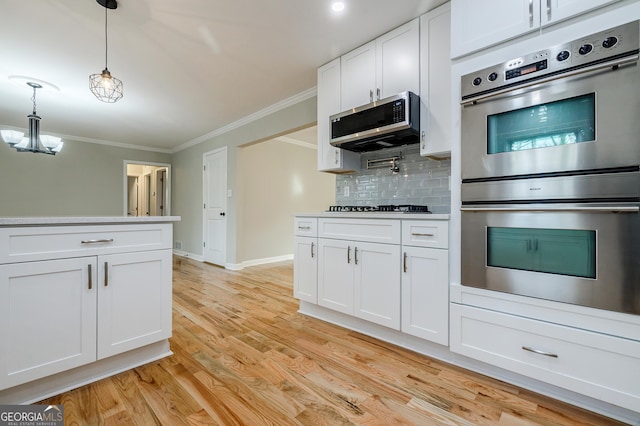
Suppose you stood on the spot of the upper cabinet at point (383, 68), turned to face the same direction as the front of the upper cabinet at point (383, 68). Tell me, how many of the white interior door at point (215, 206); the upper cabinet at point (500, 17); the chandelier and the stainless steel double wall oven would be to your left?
2

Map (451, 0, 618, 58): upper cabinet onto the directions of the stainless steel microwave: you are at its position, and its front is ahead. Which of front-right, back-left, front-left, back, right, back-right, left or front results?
left

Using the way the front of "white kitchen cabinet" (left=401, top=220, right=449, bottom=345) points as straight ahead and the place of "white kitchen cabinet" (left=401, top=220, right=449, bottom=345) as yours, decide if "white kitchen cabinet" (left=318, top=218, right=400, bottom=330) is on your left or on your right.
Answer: on your right

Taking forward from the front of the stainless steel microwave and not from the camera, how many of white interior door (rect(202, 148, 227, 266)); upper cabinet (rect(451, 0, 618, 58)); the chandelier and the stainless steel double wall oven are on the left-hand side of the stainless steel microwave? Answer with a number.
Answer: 2

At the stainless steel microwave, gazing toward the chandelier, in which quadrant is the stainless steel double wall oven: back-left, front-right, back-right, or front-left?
back-left

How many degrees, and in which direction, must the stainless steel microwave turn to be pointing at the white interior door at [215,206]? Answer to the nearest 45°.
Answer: approximately 90° to its right

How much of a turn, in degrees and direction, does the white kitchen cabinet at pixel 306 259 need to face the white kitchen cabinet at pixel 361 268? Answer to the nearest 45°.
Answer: approximately 90° to its left

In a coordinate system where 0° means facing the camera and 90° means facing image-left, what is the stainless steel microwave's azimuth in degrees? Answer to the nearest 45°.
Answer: approximately 45°

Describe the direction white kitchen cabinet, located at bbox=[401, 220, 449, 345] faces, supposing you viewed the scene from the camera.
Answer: facing the viewer and to the left of the viewer

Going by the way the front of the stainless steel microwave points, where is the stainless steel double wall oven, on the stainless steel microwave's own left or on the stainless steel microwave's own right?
on the stainless steel microwave's own left

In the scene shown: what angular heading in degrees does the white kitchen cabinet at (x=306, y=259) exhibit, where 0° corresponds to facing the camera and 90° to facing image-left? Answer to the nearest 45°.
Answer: approximately 45°
